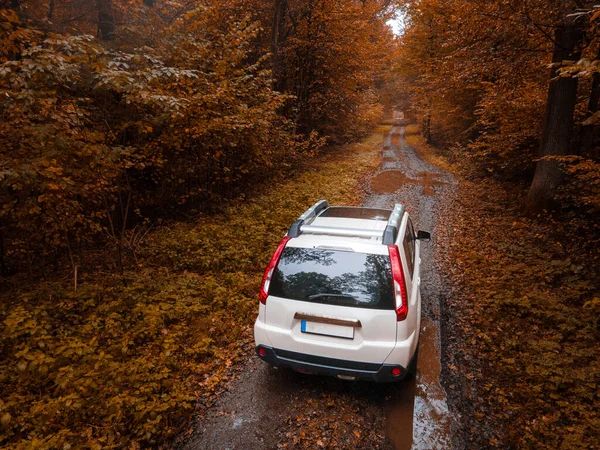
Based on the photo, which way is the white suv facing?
away from the camera

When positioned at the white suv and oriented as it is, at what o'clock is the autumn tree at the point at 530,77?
The autumn tree is roughly at 1 o'clock from the white suv.
